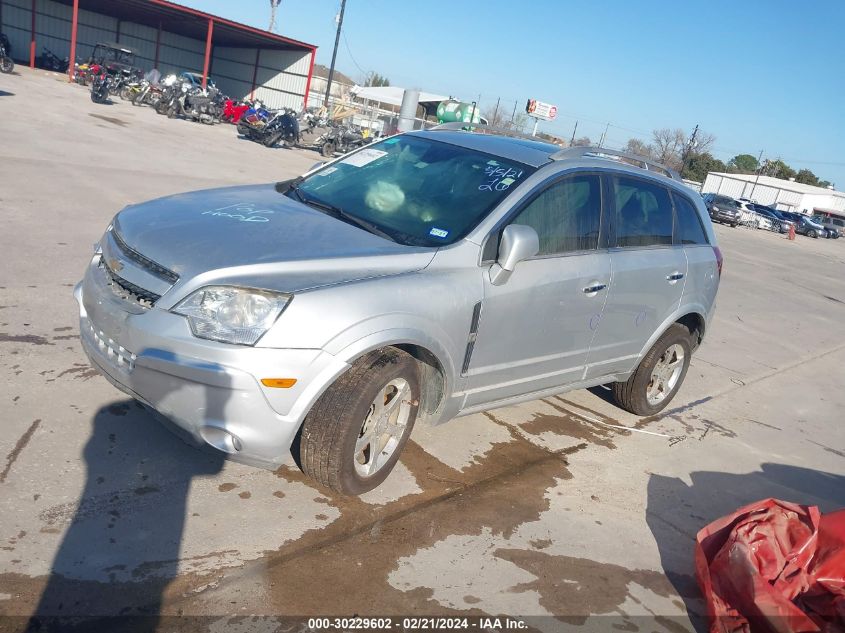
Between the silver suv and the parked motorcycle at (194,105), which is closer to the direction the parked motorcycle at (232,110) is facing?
the parked motorcycle

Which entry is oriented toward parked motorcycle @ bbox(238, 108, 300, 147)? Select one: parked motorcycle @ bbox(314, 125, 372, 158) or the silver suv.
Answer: parked motorcycle @ bbox(314, 125, 372, 158)

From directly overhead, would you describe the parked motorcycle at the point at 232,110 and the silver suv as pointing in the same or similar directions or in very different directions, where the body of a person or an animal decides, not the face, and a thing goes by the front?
same or similar directions

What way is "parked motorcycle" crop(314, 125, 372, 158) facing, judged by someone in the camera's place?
facing the viewer and to the left of the viewer

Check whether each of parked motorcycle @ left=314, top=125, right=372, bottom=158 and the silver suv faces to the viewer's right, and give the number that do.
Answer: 0

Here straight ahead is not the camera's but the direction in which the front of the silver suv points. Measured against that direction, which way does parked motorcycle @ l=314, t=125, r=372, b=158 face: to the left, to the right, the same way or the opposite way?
the same way

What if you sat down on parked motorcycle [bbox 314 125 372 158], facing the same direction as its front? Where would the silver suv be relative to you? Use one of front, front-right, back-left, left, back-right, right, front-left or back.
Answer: front-left

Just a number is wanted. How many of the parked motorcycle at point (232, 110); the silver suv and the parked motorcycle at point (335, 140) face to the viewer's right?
0

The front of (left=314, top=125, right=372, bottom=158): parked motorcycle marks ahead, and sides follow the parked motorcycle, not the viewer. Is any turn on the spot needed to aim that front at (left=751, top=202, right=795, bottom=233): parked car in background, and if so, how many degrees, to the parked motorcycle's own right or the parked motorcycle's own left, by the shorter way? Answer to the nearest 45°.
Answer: approximately 180°

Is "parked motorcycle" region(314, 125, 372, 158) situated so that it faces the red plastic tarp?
no

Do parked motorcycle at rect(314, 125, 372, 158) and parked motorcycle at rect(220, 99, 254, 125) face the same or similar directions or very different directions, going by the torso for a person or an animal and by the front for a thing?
same or similar directions

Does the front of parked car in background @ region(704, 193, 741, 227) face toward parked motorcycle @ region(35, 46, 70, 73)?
no

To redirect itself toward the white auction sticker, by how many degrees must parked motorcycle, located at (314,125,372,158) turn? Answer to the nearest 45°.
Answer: approximately 45° to its left

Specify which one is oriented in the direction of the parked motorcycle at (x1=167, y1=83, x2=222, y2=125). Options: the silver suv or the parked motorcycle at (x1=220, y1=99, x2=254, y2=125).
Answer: the parked motorcycle at (x1=220, y1=99, x2=254, y2=125)

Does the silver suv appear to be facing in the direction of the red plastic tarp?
no

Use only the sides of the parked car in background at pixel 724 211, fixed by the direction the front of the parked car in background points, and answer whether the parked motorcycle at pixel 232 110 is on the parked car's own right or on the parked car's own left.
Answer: on the parked car's own right
